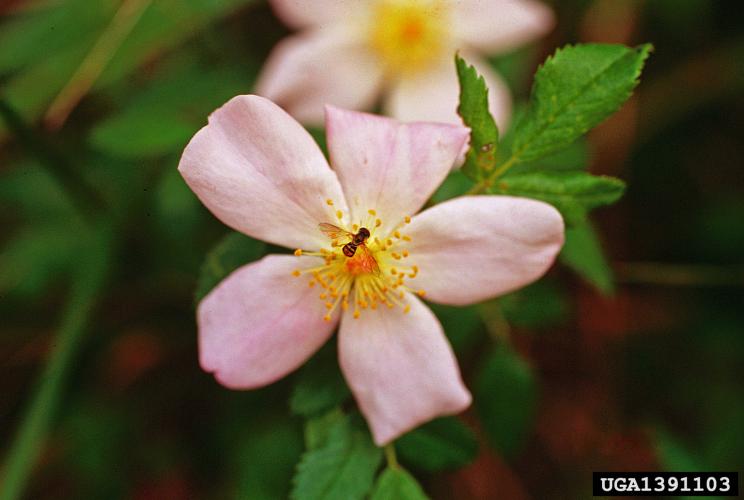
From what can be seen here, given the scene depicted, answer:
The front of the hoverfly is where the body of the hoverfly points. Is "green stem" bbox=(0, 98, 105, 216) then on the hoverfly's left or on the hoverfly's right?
on the hoverfly's left

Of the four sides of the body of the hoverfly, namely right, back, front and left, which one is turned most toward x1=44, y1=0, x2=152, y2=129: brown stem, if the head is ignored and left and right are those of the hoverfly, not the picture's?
left

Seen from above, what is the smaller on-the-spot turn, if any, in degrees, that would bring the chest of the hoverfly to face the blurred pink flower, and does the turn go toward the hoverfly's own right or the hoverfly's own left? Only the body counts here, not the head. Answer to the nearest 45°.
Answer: approximately 45° to the hoverfly's own left

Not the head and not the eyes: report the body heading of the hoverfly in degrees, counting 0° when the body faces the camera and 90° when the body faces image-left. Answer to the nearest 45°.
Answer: approximately 225°
